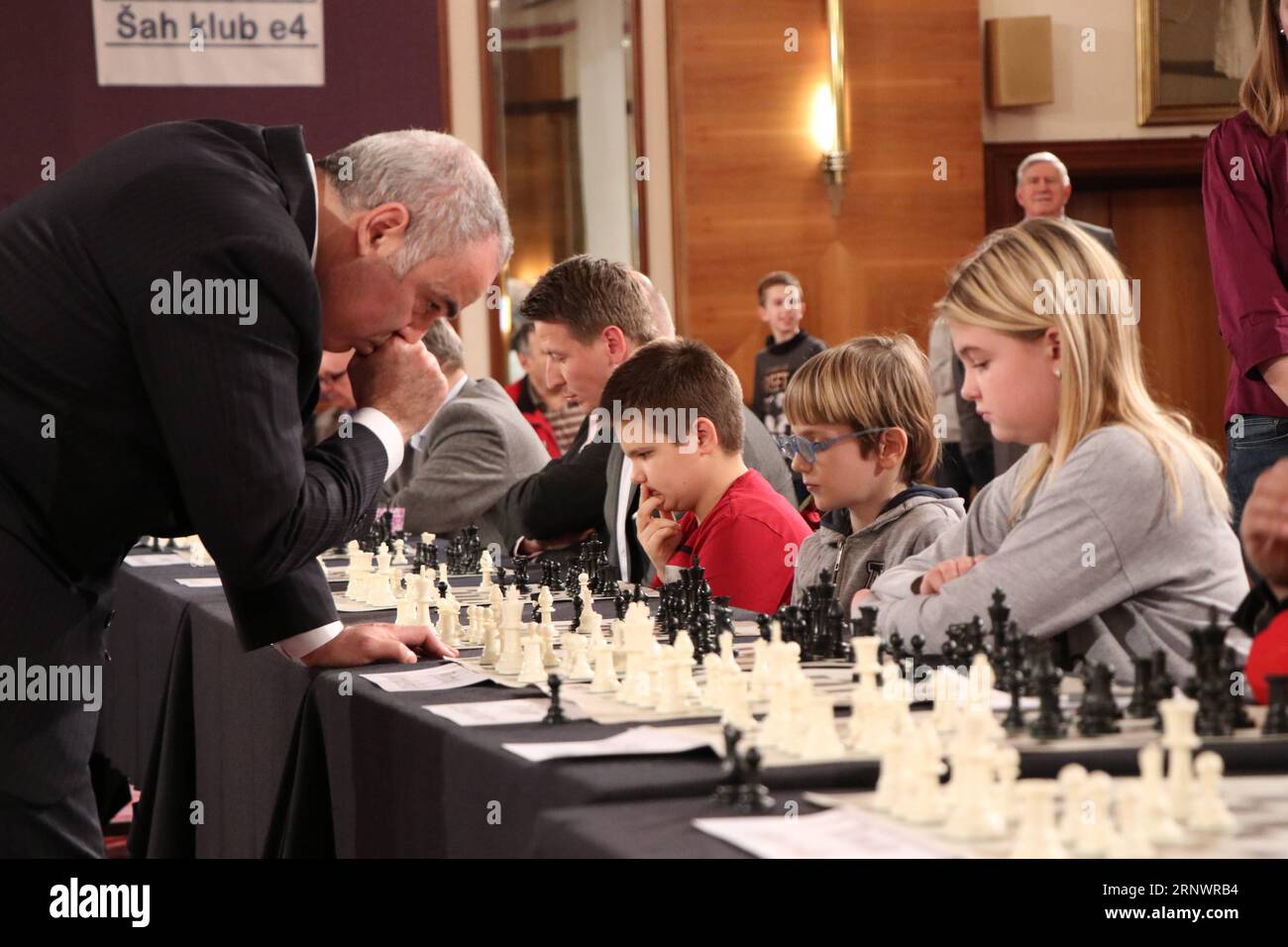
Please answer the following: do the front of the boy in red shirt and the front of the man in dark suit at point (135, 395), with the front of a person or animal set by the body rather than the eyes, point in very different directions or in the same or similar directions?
very different directions

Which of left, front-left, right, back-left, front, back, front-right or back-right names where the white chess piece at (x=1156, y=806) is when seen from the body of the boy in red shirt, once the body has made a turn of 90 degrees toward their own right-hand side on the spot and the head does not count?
back

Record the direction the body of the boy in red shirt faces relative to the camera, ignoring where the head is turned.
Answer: to the viewer's left

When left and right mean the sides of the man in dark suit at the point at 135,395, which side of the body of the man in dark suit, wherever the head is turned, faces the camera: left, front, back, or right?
right

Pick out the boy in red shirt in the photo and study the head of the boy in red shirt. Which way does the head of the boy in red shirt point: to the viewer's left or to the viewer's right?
to the viewer's left

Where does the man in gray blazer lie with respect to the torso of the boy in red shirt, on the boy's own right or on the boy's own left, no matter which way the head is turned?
on the boy's own right

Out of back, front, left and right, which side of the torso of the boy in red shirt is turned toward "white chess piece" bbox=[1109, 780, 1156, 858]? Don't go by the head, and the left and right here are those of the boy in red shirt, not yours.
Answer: left
